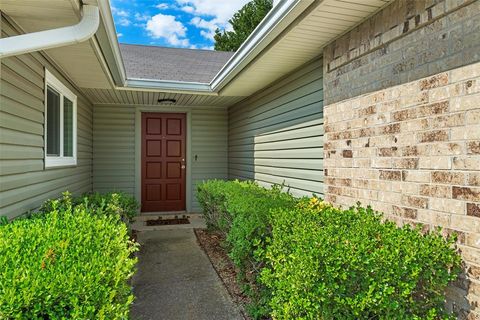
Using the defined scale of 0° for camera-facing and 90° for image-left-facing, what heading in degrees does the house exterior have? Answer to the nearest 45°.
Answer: approximately 0°

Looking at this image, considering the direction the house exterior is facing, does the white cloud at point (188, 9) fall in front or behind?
behind

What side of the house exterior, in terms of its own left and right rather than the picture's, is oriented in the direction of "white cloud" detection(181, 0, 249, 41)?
back

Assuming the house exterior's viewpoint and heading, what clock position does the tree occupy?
The tree is roughly at 6 o'clock from the house exterior.

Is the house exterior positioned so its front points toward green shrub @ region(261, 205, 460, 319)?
yes

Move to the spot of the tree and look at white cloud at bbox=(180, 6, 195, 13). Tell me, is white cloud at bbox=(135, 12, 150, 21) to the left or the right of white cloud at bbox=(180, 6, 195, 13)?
left
